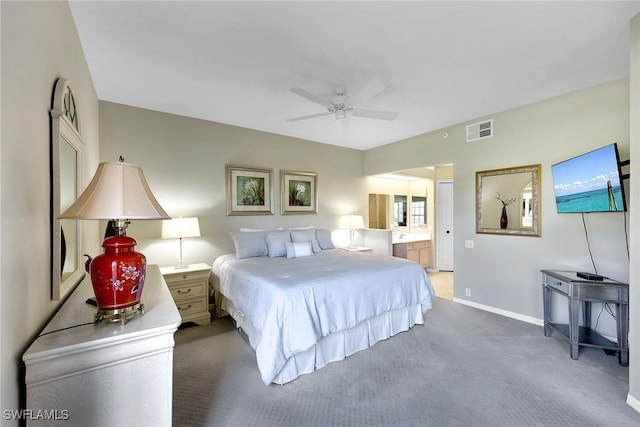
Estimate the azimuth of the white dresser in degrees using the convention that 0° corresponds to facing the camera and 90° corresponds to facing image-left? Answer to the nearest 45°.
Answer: approximately 270°

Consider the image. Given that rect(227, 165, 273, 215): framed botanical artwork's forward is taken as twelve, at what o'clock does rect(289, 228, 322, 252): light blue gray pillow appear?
The light blue gray pillow is roughly at 11 o'clock from the framed botanical artwork.

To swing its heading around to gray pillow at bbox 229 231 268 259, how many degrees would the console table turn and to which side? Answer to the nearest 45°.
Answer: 0° — it already faces it

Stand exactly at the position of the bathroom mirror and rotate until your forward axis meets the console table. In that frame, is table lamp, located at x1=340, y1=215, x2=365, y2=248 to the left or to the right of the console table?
right

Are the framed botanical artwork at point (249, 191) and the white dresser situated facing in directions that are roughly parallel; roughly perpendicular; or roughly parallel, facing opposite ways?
roughly perpendicular

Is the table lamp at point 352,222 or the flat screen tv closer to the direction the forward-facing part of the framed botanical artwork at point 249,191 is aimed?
the flat screen tv

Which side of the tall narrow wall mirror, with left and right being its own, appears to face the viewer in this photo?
right

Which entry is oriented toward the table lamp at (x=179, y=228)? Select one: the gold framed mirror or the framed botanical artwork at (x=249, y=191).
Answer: the gold framed mirror

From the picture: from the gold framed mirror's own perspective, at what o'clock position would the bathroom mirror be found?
The bathroom mirror is roughly at 3 o'clock from the gold framed mirror.
